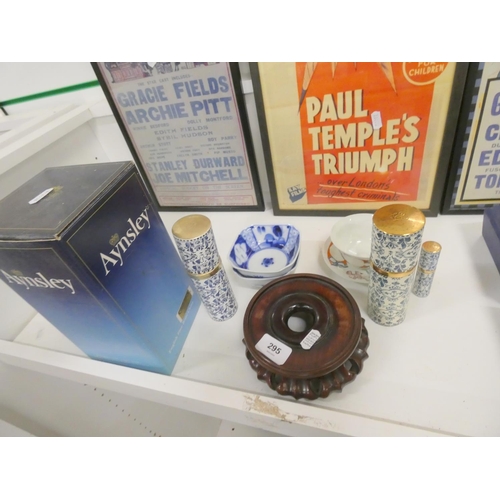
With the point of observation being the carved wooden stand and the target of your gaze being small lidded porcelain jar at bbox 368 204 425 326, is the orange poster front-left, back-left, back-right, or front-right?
front-left

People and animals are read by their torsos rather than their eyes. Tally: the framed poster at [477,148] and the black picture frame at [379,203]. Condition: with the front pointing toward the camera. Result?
2

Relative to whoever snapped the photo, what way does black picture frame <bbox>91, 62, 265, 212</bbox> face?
facing the viewer

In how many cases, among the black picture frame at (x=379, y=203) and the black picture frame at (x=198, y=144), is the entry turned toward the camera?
2

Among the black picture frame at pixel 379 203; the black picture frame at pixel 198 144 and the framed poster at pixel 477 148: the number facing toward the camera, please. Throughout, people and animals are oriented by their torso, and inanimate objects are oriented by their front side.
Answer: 3

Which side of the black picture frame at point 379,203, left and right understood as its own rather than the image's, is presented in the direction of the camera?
front
